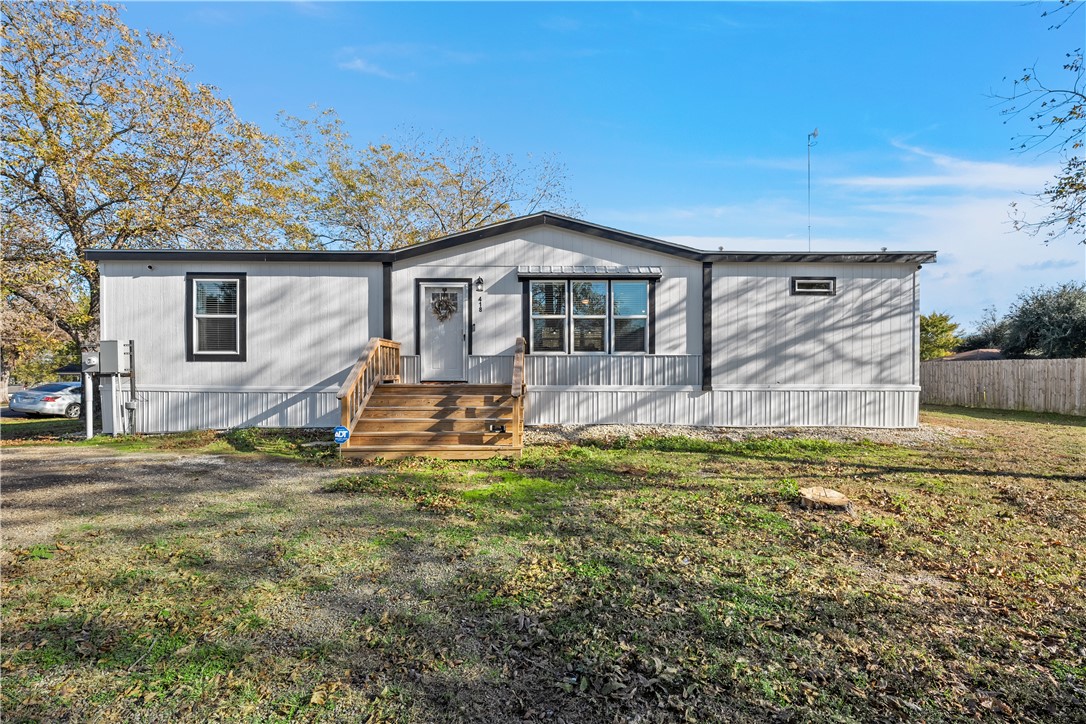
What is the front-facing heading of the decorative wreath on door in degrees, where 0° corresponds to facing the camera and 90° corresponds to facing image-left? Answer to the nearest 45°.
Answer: approximately 0°

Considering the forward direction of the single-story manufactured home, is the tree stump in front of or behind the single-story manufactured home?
in front

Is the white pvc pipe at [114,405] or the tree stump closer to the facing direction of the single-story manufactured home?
the tree stump

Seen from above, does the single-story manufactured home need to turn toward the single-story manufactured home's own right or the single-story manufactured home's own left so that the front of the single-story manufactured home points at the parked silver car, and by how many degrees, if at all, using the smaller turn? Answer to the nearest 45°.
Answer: approximately 135° to the single-story manufactured home's own right

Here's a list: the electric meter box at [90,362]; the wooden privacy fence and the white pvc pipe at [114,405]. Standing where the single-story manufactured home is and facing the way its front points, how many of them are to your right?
2

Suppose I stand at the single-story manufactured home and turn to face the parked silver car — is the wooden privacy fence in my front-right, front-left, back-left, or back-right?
back-right

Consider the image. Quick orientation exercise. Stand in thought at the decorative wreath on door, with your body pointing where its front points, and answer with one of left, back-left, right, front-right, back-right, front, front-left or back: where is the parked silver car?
back-right

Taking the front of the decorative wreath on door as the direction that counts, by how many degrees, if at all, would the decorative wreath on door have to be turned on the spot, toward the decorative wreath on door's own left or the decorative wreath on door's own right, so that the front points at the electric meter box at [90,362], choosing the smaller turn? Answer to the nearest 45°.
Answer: approximately 90° to the decorative wreath on door's own right

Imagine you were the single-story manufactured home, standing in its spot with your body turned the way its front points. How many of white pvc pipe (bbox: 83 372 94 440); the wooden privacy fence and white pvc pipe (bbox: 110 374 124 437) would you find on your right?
2
